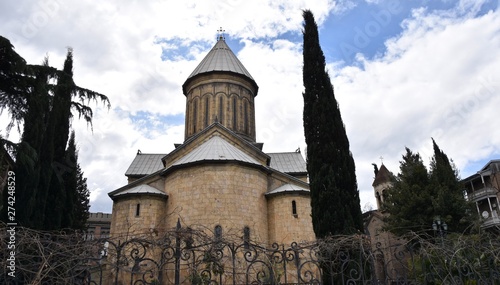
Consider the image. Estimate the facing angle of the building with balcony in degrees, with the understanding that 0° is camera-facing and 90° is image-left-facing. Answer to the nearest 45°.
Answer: approximately 45°

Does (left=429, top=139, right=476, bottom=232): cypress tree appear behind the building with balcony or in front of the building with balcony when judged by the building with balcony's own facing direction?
in front

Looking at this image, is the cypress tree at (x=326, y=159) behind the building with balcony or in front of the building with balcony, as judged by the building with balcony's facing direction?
in front

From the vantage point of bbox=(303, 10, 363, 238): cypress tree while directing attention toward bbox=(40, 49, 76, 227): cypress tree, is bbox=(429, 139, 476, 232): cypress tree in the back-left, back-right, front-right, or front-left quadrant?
back-right

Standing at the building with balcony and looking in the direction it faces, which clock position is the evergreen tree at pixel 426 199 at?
The evergreen tree is roughly at 11 o'clock from the building with balcony.

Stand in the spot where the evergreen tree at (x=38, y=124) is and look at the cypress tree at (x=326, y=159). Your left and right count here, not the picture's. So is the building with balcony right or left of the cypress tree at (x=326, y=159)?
left

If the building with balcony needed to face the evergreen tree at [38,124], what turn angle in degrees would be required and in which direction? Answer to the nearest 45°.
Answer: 0° — it already faces it

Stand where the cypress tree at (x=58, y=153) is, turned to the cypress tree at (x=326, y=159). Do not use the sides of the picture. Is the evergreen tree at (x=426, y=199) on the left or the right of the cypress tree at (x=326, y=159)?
left
